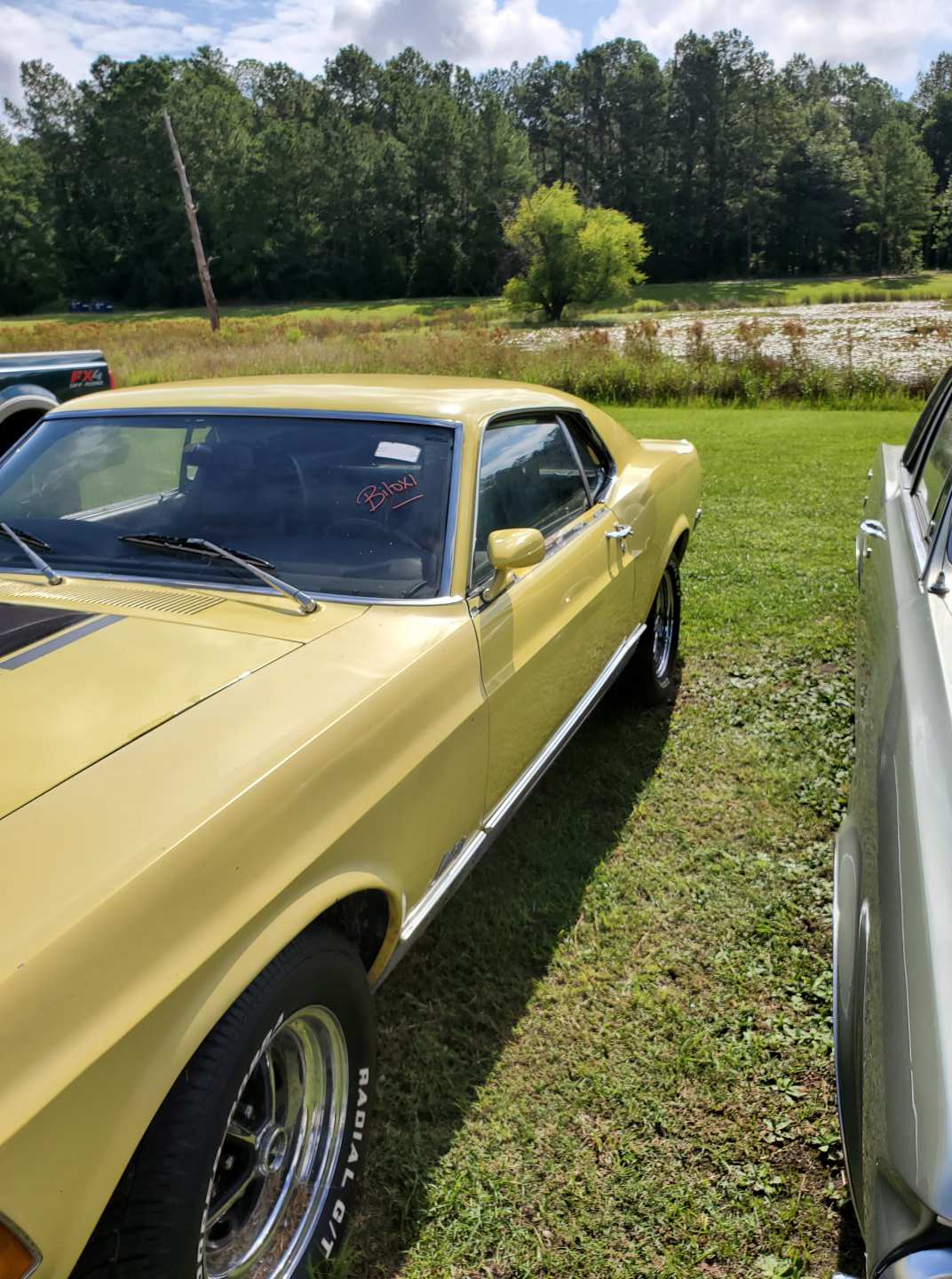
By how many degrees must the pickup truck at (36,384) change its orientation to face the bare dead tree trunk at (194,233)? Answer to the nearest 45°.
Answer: approximately 135° to its right

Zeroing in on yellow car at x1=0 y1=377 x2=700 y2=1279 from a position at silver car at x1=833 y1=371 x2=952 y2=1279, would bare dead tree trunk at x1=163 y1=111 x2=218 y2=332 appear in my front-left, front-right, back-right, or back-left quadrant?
front-right

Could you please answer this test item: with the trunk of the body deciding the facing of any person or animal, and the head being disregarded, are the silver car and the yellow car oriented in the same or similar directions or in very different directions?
same or similar directions

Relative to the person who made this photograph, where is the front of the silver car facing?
facing the viewer

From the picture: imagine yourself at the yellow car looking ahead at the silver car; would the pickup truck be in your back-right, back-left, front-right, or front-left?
back-left

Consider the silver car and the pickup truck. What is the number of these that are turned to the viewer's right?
0

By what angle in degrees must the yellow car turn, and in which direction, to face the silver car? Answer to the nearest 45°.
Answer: approximately 90° to its left

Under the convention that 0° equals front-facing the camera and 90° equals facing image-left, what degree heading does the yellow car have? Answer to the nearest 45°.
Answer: approximately 45°

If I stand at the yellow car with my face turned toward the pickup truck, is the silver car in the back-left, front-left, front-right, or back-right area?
back-right

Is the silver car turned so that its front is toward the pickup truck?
no

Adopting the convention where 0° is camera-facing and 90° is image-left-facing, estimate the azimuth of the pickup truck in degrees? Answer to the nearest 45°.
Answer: approximately 45°

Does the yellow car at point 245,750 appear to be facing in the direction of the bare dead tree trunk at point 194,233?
no

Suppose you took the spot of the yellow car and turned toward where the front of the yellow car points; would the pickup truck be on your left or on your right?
on your right
